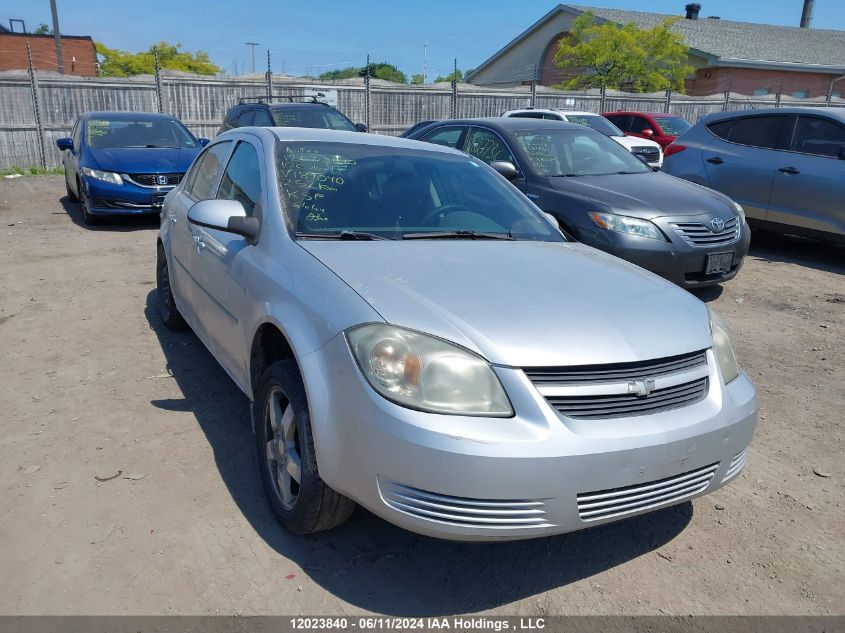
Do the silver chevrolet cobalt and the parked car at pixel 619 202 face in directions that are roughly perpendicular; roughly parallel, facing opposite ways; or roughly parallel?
roughly parallel

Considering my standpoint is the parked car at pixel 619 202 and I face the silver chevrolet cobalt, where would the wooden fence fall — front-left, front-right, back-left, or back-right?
back-right

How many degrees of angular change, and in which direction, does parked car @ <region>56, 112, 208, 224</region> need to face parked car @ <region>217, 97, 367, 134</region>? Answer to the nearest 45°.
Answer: approximately 135° to its left

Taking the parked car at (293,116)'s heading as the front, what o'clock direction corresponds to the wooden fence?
The wooden fence is roughly at 7 o'clock from the parked car.

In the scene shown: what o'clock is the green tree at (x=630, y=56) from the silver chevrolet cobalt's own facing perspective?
The green tree is roughly at 8 o'clock from the silver chevrolet cobalt.

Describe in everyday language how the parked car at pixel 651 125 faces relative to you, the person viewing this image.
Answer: facing the viewer and to the right of the viewer

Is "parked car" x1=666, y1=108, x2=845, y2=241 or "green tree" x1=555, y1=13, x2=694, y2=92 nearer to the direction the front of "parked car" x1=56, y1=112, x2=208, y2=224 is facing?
the parked car

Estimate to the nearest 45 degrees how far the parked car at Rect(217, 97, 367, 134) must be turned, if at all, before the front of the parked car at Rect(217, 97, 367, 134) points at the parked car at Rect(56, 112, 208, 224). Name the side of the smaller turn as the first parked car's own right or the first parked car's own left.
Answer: approximately 90° to the first parked car's own right

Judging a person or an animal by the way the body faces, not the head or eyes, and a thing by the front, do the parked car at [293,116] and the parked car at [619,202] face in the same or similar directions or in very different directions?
same or similar directions

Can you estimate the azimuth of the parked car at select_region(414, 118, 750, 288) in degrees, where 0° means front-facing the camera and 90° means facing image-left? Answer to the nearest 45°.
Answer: approximately 315°

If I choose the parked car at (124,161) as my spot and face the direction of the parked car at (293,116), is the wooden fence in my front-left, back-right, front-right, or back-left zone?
front-left

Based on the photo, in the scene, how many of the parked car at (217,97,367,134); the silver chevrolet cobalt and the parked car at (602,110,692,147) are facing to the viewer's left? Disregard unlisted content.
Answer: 0

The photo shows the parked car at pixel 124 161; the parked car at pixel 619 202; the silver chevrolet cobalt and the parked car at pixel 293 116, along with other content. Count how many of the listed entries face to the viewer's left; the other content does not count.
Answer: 0

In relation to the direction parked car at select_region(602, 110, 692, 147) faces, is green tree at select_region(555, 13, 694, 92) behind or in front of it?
behind

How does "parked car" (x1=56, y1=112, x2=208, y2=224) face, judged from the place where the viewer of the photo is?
facing the viewer
